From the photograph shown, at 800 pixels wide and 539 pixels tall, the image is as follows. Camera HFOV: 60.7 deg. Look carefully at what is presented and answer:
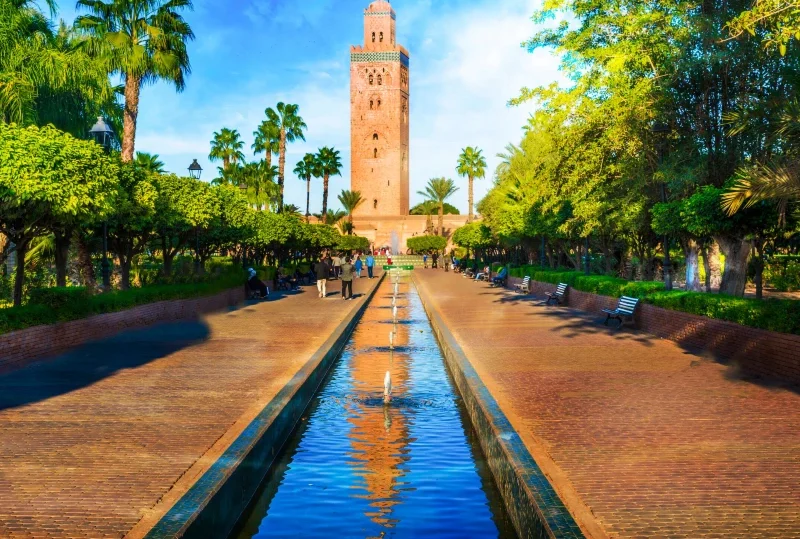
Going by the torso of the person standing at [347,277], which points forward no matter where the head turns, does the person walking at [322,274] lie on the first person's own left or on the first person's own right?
on the first person's own left

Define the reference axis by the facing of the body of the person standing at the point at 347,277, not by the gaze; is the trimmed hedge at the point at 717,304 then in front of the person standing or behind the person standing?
behind

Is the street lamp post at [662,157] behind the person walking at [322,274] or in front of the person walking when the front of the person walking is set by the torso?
behind

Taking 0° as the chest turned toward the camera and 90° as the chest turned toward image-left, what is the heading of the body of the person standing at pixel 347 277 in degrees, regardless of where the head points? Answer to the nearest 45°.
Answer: approximately 180°
